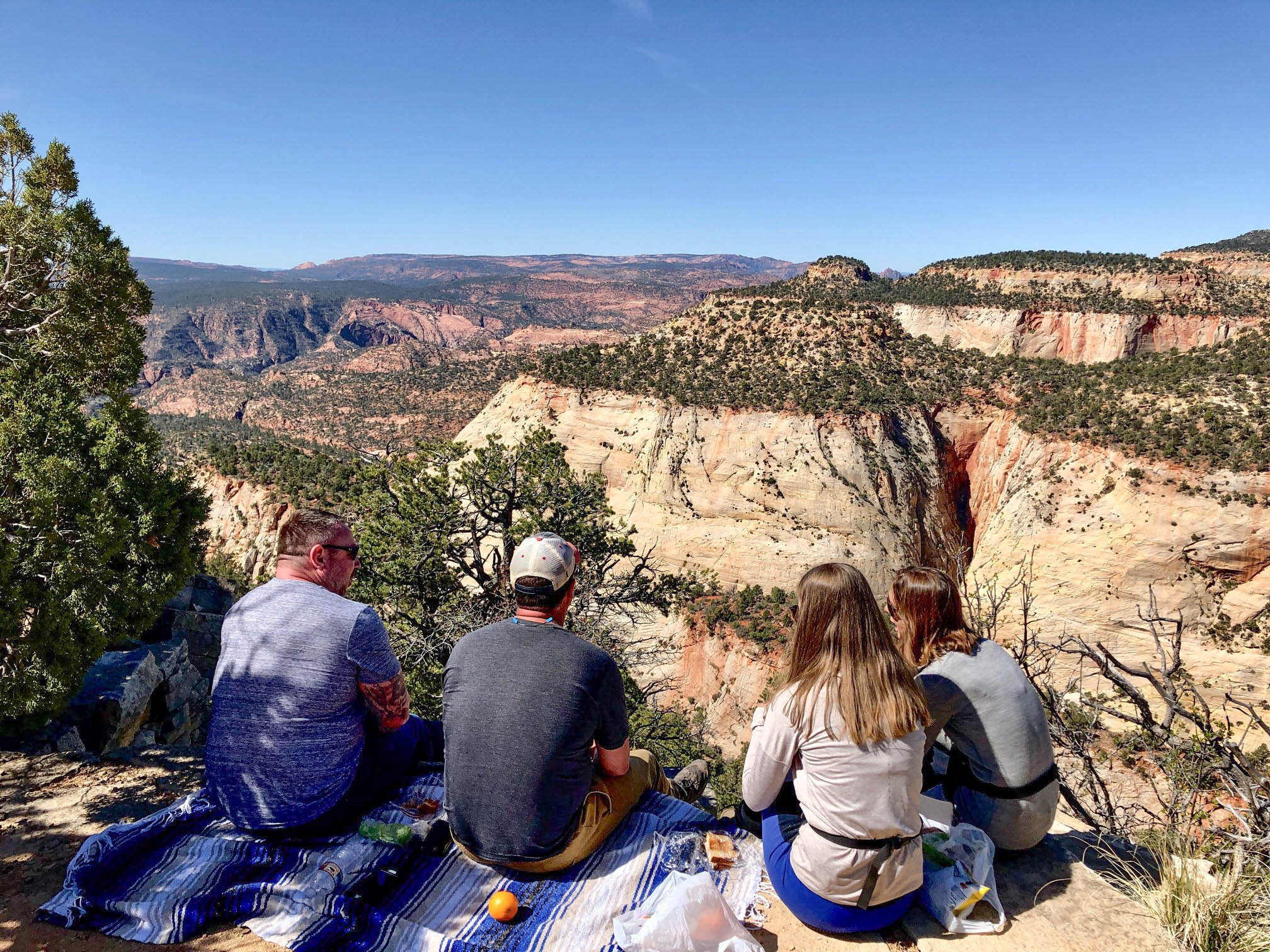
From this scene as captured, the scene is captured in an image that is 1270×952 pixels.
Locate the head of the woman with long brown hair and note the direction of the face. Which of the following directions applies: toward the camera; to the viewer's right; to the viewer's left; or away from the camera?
away from the camera

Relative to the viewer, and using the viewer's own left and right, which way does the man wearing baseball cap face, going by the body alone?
facing away from the viewer and to the right of the viewer

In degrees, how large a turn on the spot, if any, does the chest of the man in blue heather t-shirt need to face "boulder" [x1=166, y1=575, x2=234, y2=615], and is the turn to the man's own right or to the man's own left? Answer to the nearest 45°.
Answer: approximately 45° to the man's own left

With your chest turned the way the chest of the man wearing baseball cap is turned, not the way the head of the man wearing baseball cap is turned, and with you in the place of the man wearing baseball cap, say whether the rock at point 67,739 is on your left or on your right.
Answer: on your left

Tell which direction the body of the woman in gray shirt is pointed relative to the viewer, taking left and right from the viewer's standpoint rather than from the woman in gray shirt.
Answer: facing away from the viewer and to the left of the viewer

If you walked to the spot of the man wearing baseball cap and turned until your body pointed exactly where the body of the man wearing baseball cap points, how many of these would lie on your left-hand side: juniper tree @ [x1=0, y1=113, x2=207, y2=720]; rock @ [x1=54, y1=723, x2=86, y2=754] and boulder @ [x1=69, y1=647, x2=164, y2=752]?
3

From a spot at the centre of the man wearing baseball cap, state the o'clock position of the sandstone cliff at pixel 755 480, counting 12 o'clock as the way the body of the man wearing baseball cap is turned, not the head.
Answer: The sandstone cliff is roughly at 11 o'clock from the man wearing baseball cap.

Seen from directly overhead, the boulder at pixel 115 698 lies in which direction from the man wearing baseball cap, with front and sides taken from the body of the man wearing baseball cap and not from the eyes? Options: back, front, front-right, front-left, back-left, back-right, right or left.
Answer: left

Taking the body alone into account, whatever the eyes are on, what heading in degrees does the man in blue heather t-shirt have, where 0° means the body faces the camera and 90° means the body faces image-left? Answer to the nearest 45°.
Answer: approximately 225°

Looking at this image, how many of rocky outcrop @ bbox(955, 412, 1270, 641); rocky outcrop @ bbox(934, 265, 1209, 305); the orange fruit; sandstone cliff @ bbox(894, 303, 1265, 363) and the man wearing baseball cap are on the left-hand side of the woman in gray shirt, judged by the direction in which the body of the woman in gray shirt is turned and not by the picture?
2

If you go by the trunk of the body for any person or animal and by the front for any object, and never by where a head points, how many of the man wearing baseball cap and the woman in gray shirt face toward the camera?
0

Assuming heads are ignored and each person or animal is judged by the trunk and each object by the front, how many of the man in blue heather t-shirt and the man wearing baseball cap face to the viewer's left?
0

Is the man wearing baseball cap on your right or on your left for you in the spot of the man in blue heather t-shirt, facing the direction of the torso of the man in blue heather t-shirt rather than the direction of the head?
on your right
